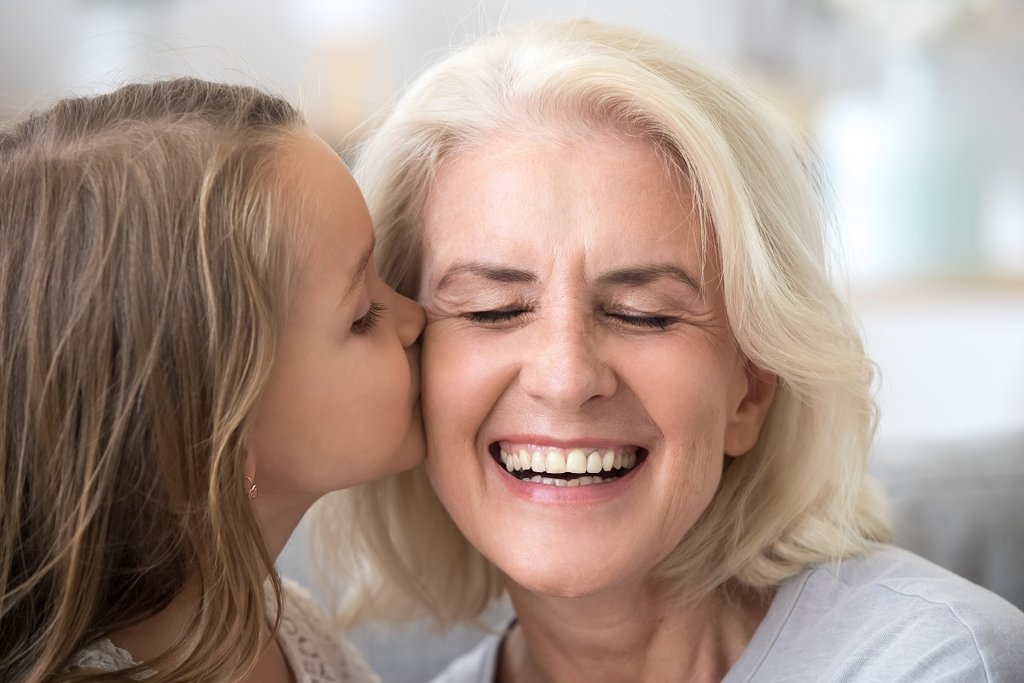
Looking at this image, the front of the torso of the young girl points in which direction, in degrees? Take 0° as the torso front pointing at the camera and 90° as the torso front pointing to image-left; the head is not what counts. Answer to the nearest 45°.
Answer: approximately 270°

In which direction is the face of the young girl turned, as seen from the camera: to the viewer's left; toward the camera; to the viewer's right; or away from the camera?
to the viewer's right

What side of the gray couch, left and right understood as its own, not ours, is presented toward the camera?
front

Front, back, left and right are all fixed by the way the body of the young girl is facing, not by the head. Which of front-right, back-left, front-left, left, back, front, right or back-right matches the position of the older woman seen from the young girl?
front

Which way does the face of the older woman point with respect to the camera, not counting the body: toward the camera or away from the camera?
toward the camera
